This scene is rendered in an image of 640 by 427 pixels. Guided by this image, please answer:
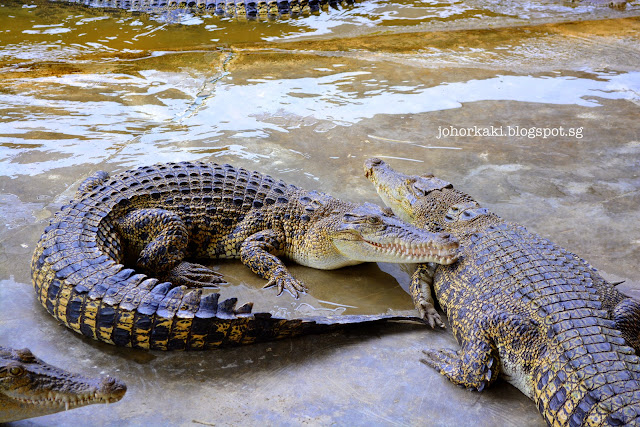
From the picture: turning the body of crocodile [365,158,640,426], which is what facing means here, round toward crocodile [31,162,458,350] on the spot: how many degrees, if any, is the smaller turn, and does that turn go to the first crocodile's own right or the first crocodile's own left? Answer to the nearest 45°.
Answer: approximately 45° to the first crocodile's own left

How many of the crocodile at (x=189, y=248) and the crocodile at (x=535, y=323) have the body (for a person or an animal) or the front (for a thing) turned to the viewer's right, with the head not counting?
1

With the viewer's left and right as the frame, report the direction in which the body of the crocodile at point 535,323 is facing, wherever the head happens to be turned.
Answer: facing away from the viewer and to the left of the viewer

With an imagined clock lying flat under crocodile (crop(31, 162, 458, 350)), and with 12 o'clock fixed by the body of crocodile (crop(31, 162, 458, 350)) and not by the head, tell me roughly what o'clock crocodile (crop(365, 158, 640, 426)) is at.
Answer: crocodile (crop(365, 158, 640, 426)) is roughly at 1 o'clock from crocodile (crop(31, 162, 458, 350)).

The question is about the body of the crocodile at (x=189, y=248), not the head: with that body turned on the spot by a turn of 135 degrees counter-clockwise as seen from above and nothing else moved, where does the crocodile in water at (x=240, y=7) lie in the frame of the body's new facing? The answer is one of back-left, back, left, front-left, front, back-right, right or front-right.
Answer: front-right

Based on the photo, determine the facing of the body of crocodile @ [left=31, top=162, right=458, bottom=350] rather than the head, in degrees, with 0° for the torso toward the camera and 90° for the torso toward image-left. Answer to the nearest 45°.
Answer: approximately 270°

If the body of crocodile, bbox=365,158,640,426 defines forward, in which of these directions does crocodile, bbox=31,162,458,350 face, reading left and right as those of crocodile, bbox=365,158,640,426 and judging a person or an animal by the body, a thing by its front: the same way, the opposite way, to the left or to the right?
to the right
